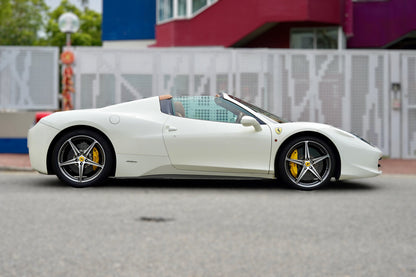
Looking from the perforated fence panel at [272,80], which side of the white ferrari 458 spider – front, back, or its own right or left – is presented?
left

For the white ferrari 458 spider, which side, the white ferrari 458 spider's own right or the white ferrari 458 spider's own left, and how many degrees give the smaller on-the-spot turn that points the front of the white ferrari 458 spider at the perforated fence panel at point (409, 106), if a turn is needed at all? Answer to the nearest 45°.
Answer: approximately 45° to the white ferrari 458 spider's own left

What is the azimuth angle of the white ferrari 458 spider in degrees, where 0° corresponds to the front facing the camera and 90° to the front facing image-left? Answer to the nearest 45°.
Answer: approximately 270°
